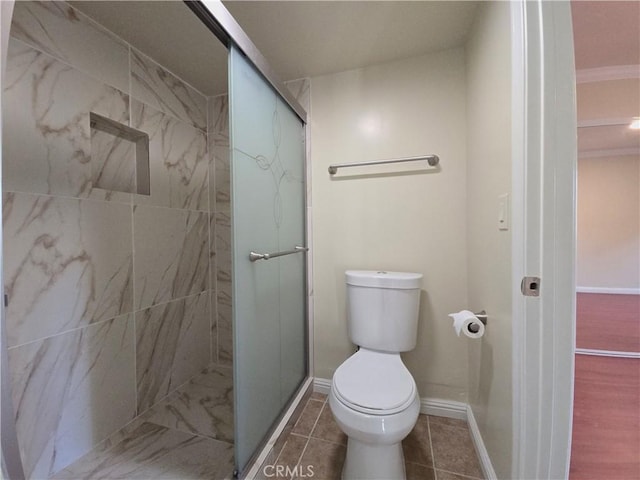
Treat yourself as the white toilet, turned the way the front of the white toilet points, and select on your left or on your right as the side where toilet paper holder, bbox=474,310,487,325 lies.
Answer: on your left

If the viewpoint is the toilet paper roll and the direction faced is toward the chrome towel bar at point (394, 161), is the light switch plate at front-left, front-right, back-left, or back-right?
back-left

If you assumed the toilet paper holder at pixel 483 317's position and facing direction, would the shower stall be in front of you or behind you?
in front

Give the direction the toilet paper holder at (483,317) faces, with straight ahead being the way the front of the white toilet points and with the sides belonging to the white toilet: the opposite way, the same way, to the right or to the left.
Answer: to the right

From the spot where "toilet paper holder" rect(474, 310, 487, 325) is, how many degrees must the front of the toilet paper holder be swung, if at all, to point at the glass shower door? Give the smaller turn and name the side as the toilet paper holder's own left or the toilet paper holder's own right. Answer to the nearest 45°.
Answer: approximately 45° to the toilet paper holder's own left

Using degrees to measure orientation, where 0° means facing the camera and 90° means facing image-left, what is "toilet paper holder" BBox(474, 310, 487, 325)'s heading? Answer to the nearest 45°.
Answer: approximately 90°

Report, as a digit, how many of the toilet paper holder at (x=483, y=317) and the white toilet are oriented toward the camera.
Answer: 1

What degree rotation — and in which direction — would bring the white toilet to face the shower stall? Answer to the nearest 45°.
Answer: approximately 90° to its right
